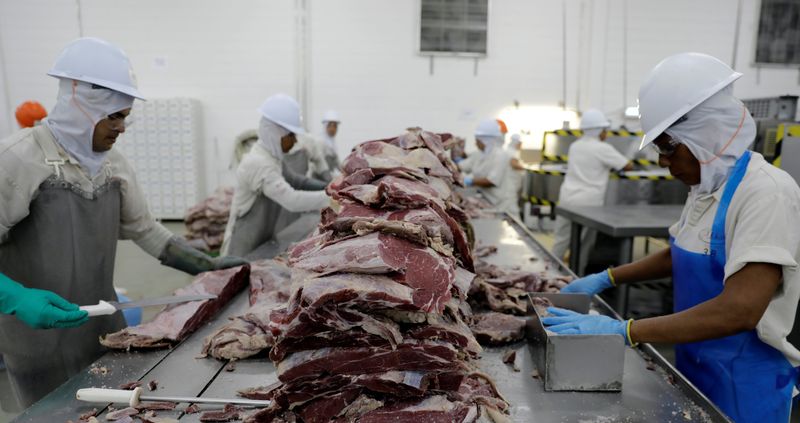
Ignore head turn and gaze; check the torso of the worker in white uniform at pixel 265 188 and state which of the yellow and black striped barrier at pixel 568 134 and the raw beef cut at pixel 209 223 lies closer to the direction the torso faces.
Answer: the yellow and black striped barrier

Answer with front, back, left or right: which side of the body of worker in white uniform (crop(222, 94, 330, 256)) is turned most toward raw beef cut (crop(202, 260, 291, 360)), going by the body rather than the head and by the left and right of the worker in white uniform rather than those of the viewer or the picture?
right

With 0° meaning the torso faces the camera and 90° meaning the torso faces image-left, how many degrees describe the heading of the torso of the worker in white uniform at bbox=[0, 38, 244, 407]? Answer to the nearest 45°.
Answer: approximately 315°

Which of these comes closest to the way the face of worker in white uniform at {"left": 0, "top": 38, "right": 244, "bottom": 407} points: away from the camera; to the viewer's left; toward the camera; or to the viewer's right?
to the viewer's right

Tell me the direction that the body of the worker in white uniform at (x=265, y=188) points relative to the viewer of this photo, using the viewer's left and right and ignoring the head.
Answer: facing to the right of the viewer

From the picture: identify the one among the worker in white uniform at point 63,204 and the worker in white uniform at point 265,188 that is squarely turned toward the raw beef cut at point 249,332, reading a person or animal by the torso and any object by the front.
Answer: the worker in white uniform at point 63,204

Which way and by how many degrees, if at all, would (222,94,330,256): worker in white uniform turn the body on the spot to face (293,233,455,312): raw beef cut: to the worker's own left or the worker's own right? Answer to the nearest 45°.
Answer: approximately 90° to the worker's own right

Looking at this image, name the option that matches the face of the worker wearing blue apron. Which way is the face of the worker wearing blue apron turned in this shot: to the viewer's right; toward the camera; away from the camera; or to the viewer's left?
to the viewer's left

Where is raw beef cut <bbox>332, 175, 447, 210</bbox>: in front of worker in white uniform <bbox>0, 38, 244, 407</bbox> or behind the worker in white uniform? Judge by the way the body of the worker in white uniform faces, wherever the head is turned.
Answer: in front

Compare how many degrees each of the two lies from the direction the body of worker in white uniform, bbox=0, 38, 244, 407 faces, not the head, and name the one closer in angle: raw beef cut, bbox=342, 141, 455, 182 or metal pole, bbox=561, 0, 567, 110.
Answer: the raw beef cut
